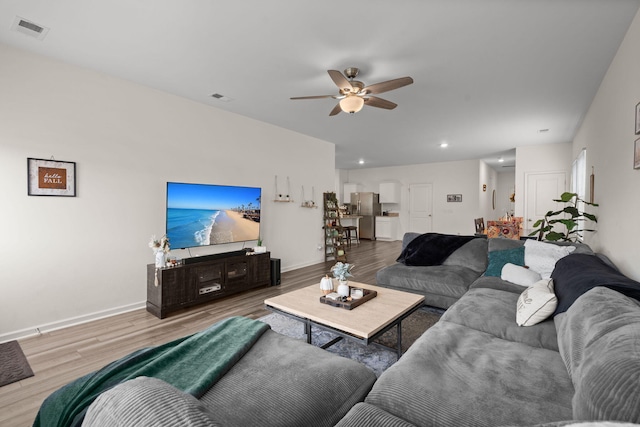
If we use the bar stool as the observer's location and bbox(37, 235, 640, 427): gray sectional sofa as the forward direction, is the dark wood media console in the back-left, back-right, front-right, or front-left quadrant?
front-right

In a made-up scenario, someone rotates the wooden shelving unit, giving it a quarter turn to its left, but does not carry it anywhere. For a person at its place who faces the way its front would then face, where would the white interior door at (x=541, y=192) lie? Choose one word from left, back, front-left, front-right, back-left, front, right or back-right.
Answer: front-right

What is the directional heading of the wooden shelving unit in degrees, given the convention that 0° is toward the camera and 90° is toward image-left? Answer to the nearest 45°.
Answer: approximately 315°

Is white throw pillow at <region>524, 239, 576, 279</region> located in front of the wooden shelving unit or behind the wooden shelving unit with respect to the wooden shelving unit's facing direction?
in front

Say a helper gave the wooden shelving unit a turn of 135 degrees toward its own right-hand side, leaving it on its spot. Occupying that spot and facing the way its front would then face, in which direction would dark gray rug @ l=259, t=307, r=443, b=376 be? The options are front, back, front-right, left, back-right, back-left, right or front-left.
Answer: left

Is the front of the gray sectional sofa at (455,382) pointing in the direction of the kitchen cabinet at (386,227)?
no

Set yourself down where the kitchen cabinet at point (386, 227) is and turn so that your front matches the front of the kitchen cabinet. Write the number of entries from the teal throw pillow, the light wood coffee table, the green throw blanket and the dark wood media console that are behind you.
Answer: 0

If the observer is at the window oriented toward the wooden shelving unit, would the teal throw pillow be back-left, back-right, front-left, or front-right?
front-left

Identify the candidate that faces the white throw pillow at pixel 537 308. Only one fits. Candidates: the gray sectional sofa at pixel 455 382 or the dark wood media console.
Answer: the dark wood media console

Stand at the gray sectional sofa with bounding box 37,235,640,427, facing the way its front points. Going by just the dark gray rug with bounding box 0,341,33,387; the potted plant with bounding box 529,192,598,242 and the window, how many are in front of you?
1

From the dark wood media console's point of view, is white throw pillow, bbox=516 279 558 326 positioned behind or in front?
in front

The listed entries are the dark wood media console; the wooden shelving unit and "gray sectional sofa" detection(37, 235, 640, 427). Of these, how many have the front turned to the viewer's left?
1

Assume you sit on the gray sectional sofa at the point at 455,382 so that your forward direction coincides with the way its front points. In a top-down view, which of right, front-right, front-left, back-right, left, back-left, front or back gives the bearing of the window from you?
back-right

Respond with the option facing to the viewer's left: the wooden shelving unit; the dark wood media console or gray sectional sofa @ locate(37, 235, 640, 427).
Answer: the gray sectional sofa

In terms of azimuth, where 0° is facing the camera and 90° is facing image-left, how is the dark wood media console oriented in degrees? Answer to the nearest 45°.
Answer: approximately 315°

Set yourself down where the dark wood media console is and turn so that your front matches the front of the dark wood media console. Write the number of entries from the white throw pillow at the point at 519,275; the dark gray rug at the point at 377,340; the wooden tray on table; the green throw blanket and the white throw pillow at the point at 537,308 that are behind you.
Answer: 0

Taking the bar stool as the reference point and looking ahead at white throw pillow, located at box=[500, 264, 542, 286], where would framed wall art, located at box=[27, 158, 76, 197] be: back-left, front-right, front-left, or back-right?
front-right

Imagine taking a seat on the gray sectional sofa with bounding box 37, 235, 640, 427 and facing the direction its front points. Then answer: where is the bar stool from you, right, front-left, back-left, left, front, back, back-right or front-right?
right

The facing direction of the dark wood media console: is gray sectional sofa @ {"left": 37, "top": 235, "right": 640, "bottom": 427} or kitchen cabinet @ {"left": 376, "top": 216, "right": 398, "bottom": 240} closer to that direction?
the gray sectional sofa

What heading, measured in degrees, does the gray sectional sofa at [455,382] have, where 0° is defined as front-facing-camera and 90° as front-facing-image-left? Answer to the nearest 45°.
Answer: approximately 90°

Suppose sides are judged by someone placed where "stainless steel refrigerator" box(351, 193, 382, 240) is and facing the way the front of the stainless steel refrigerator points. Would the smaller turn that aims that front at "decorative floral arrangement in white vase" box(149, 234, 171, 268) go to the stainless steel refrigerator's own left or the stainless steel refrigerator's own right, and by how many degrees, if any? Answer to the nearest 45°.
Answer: approximately 45° to the stainless steel refrigerator's own left

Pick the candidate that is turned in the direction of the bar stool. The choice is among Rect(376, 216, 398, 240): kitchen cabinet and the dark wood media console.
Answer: the kitchen cabinet

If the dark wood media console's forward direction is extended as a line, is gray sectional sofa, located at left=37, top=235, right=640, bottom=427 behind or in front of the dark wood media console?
in front

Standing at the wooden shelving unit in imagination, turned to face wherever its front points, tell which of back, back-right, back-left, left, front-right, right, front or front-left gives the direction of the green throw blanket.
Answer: front-right
